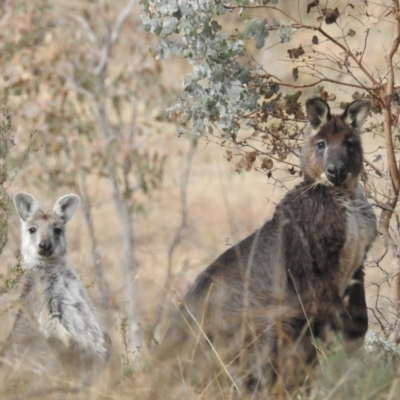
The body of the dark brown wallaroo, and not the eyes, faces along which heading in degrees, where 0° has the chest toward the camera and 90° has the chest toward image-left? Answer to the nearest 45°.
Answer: approximately 315°
